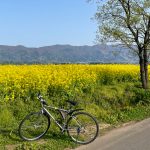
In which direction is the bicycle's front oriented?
to the viewer's left
